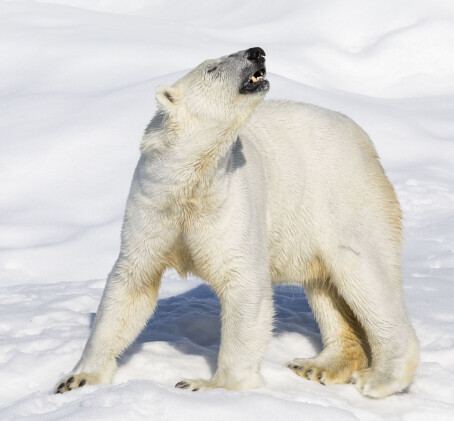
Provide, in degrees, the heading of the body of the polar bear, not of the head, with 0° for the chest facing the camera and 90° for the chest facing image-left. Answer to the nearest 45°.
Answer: approximately 45°
